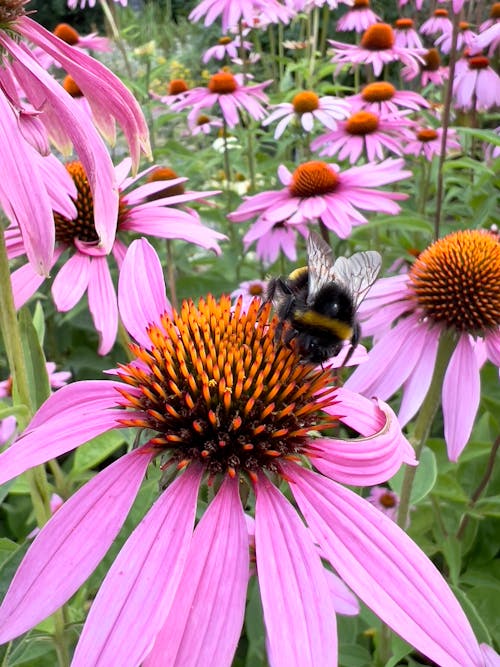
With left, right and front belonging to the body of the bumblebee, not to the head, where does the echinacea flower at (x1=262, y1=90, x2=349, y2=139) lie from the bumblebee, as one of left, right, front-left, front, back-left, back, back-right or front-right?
back

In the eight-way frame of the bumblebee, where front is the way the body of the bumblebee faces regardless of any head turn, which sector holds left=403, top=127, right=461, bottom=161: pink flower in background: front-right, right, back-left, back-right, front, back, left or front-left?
back

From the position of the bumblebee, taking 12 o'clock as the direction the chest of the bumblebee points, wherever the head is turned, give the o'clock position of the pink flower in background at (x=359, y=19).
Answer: The pink flower in background is roughly at 6 o'clock from the bumblebee.

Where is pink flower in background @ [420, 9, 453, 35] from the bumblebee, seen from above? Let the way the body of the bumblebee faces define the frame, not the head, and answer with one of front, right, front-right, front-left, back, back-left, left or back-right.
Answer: back

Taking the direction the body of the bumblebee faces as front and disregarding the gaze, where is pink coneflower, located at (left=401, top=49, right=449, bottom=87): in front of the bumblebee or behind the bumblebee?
behind

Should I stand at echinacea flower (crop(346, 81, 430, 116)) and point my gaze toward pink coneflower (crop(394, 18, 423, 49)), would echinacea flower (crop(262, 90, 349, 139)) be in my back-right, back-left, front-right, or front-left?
back-left

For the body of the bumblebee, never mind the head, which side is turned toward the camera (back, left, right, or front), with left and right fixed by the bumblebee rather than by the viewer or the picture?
front

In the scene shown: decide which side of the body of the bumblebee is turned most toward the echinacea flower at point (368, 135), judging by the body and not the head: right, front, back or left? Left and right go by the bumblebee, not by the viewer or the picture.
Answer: back

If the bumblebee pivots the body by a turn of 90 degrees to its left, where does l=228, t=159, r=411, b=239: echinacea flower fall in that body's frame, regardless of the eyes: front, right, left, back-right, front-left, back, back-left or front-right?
left

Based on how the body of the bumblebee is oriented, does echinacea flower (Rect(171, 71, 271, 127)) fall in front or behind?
behind

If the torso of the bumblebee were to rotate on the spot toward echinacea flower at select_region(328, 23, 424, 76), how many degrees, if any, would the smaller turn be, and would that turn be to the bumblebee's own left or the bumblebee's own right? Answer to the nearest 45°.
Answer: approximately 180°
